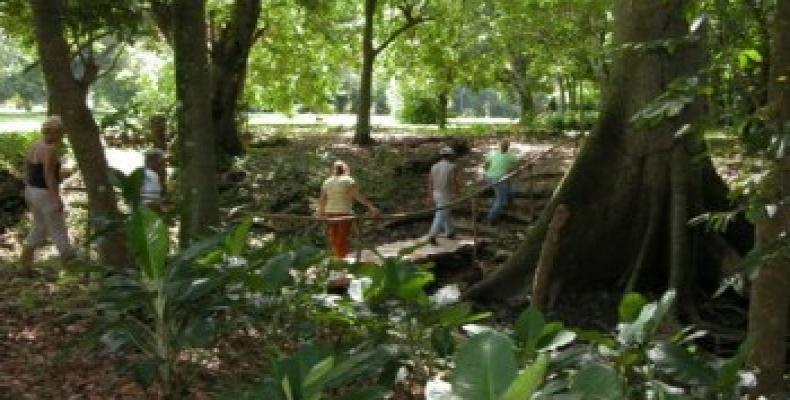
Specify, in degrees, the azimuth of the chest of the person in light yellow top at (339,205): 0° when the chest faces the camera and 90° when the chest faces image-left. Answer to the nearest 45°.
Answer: approximately 180°

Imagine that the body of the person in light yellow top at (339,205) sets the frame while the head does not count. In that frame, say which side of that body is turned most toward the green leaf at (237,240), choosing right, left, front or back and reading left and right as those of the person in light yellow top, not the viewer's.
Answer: back

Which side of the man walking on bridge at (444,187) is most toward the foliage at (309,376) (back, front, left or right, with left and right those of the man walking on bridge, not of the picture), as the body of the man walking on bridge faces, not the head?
back

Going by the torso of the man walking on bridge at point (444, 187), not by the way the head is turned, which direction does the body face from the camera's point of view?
away from the camera

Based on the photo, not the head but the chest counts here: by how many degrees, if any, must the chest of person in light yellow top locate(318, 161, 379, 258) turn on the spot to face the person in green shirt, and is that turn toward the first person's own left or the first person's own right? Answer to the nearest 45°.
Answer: approximately 45° to the first person's own right

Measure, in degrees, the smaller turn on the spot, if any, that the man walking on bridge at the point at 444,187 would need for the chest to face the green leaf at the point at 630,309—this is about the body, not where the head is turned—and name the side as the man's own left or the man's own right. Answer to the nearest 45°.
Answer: approximately 180°

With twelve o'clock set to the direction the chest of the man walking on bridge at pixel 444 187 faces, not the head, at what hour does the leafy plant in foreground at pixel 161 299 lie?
The leafy plant in foreground is roughly at 6 o'clock from the man walking on bridge.

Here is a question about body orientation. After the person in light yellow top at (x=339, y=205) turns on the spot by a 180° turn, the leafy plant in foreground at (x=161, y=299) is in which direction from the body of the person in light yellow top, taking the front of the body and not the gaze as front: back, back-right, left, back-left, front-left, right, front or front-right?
front

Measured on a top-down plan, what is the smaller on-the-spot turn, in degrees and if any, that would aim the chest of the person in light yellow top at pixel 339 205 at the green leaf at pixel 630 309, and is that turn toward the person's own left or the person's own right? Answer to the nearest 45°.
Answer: approximately 180°
